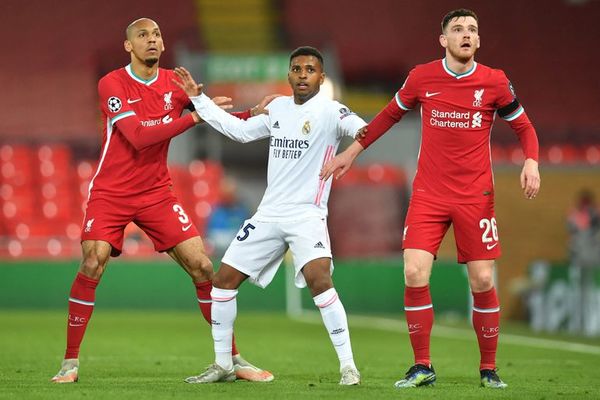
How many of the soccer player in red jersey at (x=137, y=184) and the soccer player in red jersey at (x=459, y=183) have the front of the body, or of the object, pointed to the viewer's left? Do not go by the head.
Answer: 0

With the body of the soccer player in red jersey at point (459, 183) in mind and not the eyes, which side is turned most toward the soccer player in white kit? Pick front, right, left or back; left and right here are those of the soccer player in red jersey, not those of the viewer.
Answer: right

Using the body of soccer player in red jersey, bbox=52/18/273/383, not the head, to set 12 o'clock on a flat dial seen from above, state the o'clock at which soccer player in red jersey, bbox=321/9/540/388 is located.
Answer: soccer player in red jersey, bbox=321/9/540/388 is roughly at 11 o'clock from soccer player in red jersey, bbox=52/18/273/383.

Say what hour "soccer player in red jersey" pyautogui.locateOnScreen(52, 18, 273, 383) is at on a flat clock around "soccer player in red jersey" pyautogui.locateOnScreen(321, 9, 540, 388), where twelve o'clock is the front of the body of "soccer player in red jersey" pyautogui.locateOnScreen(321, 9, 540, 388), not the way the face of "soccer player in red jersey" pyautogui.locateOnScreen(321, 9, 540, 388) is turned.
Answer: "soccer player in red jersey" pyautogui.locateOnScreen(52, 18, 273, 383) is roughly at 3 o'clock from "soccer player in red jersey" pyautogui.locateOnScreen(321, 9, 540, 388).

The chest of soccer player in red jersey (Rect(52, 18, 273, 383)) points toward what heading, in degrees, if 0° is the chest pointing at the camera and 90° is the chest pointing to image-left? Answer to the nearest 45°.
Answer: approximately 315°

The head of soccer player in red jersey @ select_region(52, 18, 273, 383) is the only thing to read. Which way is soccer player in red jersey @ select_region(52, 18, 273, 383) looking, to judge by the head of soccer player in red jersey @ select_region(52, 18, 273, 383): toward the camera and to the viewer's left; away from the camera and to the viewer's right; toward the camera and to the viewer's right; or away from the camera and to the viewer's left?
toward the camera and to the viewer's right

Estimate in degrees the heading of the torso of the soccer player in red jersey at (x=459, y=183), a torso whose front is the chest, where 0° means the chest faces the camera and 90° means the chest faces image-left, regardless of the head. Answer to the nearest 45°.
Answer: approximately 0°
